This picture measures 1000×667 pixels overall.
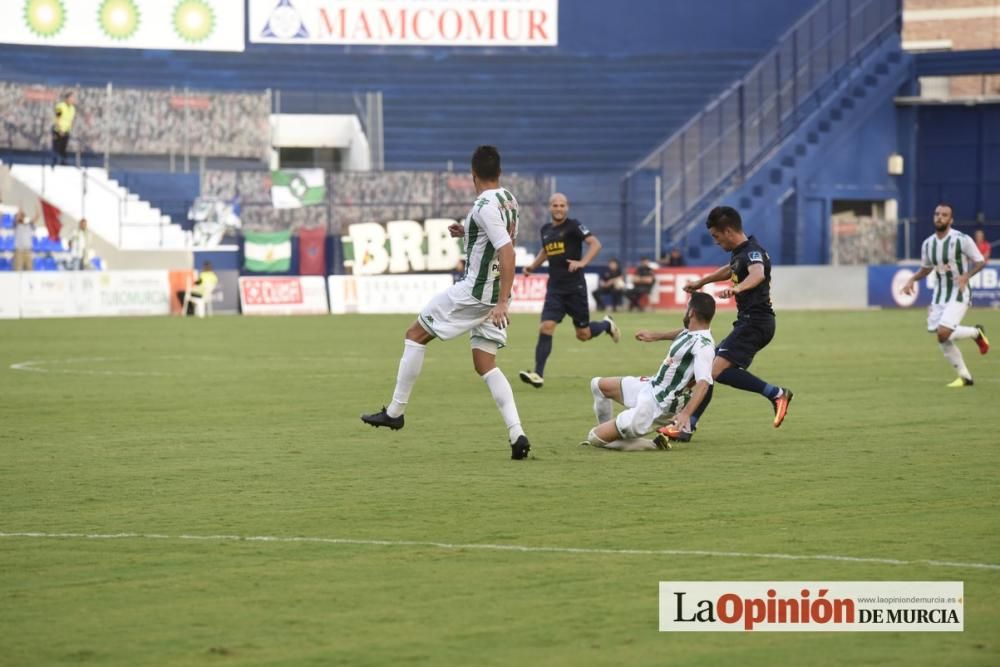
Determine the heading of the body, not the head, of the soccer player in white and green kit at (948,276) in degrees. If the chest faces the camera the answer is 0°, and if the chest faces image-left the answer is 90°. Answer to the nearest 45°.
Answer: approximately 45°

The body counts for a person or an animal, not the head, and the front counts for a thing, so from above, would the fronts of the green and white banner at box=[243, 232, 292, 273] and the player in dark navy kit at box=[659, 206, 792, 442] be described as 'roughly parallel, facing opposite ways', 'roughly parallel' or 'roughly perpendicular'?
roughly perpendicular

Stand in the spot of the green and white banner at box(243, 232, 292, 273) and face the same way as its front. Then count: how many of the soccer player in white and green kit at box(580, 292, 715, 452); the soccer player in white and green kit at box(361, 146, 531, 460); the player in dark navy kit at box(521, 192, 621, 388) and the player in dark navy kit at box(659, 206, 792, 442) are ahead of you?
4

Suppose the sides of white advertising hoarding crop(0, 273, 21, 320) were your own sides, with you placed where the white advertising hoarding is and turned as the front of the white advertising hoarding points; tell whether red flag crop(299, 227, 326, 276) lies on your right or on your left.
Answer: on your left

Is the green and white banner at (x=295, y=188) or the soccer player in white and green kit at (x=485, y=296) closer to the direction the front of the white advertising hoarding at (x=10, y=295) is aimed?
the soccer player in white and green kit

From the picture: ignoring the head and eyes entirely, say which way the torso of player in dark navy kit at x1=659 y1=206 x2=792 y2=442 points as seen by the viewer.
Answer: to the viewer's left

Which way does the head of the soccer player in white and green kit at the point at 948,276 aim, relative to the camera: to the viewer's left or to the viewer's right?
to the viewer's left

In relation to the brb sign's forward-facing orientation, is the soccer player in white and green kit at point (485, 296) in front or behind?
in front
